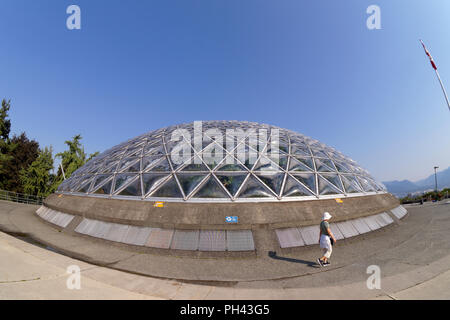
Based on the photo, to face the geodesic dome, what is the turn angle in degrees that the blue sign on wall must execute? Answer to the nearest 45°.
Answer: approximately 180°

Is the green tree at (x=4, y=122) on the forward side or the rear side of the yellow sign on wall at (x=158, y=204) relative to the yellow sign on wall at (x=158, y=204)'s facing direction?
on the rear side

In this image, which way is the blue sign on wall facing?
toward the camera

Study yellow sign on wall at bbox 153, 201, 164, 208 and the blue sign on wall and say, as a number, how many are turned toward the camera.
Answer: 2

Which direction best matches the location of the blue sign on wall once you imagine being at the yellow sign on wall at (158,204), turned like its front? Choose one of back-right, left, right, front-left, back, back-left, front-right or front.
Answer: front-left

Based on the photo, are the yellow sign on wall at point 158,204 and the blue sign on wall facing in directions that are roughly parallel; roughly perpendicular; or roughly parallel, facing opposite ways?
roughly parallel
